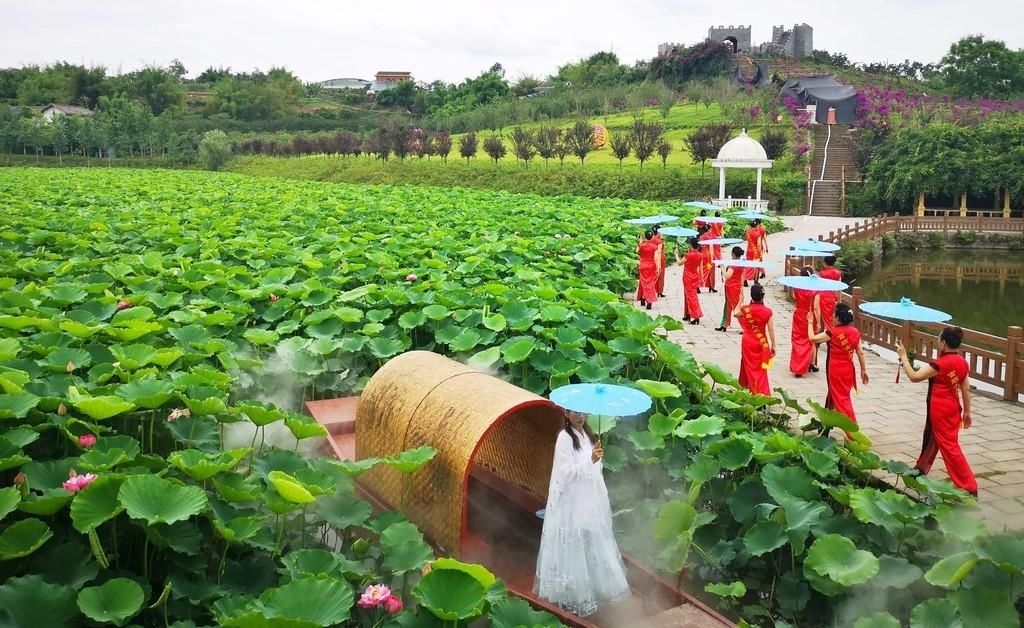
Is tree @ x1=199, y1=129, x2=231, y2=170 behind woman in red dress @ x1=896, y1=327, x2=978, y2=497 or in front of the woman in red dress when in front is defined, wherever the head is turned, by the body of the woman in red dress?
in front

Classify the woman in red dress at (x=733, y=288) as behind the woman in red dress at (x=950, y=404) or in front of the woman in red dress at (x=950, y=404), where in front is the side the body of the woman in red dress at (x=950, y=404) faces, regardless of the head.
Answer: in front

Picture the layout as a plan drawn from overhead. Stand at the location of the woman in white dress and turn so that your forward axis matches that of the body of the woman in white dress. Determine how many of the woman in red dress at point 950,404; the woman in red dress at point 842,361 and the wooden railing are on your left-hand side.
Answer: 3

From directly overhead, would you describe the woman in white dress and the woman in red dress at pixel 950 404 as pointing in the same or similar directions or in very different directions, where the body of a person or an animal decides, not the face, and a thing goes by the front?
very different directions

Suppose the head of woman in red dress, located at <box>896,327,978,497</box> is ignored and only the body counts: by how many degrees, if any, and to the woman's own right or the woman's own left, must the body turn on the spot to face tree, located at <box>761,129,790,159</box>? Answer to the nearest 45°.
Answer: approximately 45° to the woman's own right

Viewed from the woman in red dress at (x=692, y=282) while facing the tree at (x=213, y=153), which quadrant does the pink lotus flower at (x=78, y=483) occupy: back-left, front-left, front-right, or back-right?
back-left

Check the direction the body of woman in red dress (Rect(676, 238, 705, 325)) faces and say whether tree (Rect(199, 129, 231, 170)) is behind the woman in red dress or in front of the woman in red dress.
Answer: in front

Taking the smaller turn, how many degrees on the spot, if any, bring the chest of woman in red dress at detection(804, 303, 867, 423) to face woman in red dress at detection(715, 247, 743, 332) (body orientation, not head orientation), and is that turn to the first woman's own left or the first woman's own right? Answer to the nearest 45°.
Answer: approximately 45° to the first woman's own right

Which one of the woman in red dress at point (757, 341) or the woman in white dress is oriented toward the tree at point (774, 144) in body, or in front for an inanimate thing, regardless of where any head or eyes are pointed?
the woman in red dress
